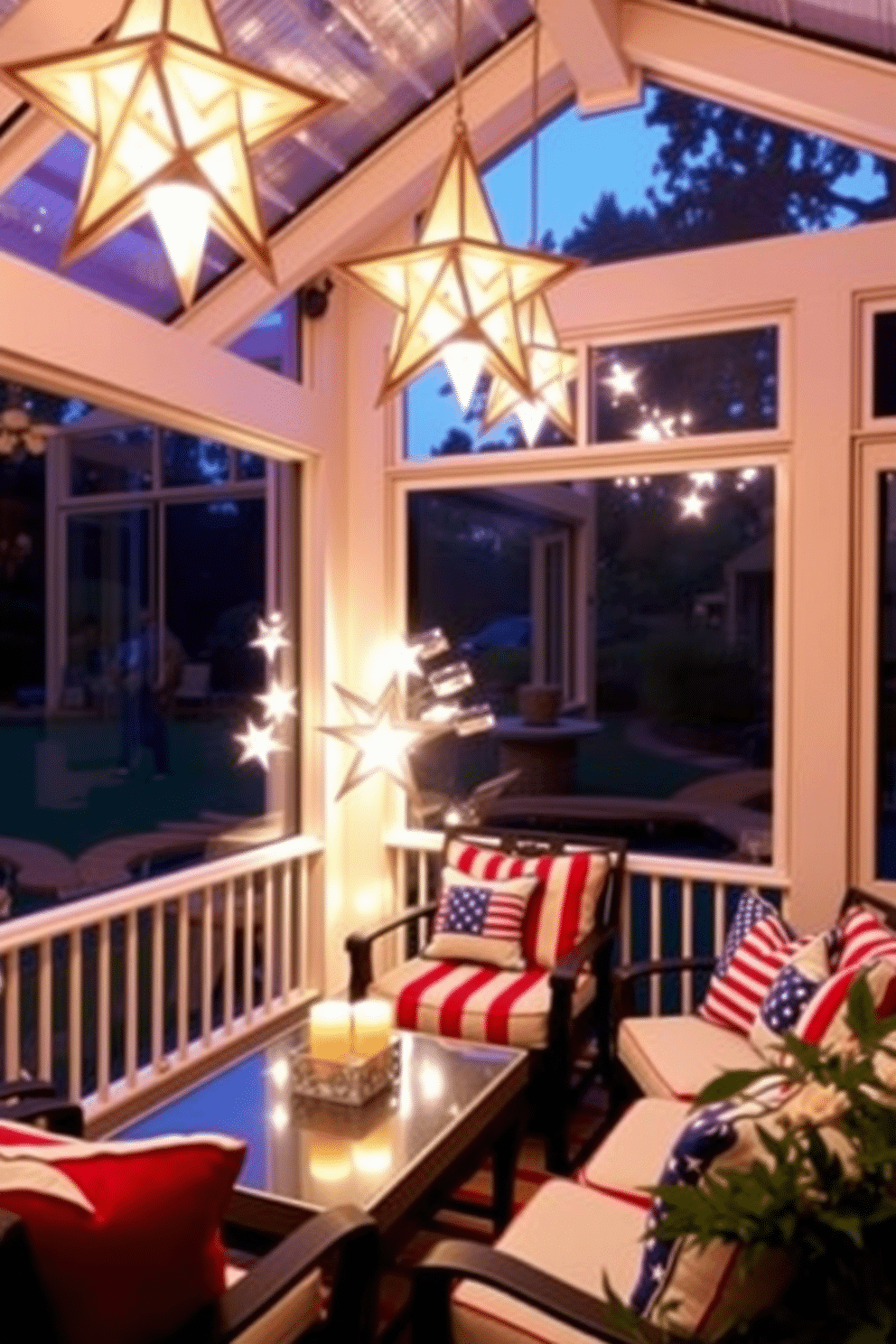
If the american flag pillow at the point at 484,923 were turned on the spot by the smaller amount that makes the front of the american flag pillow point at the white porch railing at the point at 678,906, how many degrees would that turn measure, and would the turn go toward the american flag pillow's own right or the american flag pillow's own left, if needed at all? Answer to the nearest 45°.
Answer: approximately 135° to the american flag pillow's own left

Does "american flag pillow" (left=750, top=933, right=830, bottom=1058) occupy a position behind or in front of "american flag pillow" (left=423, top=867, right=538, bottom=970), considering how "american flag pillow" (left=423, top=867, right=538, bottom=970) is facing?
in front

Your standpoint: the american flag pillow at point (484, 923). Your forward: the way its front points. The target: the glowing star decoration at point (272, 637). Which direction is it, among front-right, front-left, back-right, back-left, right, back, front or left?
back-right

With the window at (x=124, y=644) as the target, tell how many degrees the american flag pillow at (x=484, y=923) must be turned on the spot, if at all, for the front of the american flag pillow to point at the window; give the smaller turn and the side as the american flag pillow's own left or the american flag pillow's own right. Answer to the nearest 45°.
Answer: approximately 90° to the american flag pillow's own right

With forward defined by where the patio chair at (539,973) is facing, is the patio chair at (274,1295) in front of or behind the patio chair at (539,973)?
in front

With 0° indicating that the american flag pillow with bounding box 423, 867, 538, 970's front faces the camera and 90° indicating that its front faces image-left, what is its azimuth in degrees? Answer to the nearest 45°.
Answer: approximately 0°

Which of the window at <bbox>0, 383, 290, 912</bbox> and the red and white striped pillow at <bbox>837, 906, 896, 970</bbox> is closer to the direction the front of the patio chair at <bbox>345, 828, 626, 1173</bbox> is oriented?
the window

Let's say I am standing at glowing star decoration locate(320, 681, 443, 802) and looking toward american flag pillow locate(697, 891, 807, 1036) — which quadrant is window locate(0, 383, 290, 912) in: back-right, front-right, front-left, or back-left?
back-right
